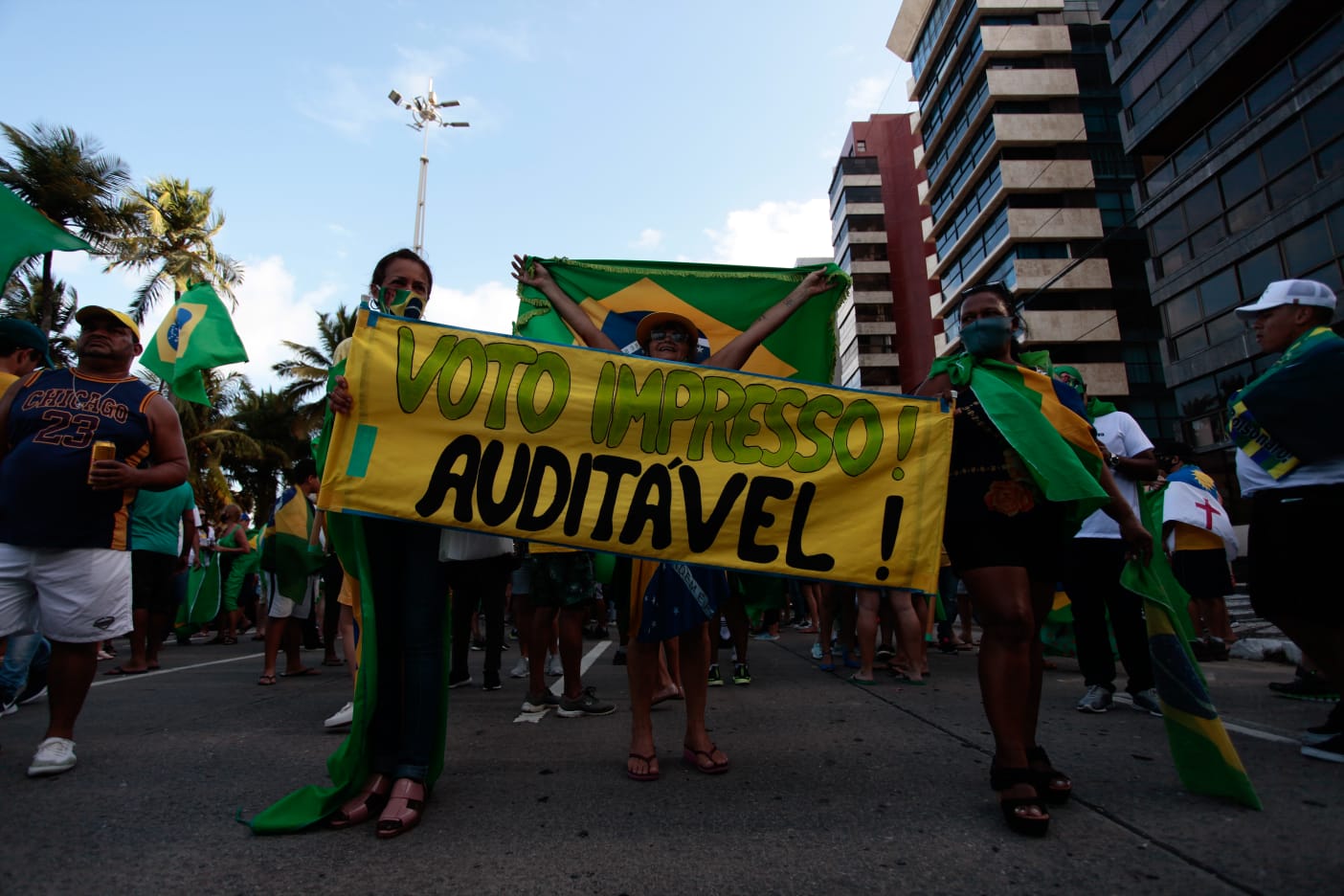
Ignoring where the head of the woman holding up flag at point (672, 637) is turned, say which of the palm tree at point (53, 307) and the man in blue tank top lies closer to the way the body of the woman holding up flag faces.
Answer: the man in blue tank top

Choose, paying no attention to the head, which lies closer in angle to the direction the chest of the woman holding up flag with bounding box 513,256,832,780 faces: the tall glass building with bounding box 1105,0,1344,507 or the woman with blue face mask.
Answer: the woman with blue face mask

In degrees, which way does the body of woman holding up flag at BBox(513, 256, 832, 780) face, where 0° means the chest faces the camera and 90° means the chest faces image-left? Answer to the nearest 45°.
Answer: approximately 0°

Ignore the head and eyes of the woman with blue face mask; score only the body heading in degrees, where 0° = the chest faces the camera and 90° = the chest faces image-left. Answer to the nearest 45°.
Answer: approximately 0°

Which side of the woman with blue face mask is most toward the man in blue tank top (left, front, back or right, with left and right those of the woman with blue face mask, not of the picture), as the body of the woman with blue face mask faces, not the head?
right

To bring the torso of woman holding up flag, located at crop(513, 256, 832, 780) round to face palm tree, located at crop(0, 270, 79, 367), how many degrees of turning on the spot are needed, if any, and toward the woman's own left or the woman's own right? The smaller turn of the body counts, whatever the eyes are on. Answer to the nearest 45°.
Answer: approximately 135° to the woman's own right

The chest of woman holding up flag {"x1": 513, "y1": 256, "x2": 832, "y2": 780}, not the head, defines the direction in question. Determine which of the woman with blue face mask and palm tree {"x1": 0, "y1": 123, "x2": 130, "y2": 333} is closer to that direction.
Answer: the woman with blue face mask

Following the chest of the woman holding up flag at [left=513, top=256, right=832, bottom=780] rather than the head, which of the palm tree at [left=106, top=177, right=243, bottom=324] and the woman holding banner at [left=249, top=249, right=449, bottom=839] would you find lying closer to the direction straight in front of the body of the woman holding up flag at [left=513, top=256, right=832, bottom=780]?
the woman holding banner

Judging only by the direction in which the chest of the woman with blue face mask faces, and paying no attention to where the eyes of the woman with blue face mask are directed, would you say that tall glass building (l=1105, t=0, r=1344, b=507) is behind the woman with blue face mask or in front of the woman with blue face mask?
behind
